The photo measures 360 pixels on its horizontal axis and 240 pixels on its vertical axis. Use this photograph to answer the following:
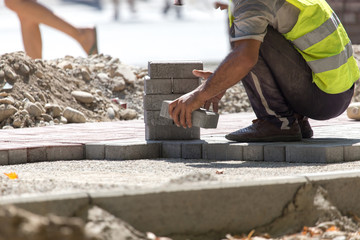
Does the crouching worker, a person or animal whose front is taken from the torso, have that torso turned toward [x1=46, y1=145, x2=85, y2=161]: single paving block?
yes

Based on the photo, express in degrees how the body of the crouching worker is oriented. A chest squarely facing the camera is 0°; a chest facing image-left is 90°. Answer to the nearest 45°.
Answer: approximately 90°

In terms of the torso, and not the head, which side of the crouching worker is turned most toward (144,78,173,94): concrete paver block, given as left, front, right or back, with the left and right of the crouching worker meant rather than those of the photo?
front

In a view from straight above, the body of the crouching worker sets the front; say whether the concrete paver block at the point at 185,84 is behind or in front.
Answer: in front

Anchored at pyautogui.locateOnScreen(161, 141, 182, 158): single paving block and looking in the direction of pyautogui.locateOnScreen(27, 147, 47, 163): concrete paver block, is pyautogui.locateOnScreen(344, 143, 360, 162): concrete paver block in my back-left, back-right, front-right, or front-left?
back-left

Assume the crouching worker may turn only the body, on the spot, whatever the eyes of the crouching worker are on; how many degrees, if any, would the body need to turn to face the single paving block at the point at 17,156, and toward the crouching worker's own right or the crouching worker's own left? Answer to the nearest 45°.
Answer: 0° — they already face it

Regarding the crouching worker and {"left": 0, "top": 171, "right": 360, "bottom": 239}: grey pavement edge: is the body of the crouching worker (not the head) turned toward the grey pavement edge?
no

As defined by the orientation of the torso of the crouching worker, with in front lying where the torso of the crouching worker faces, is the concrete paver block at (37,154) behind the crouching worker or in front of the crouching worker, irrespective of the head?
in front

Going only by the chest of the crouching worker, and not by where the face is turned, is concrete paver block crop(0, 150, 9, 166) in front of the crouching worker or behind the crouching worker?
in front

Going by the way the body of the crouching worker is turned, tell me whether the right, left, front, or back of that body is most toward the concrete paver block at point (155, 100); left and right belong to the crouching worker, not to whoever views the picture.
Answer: front
